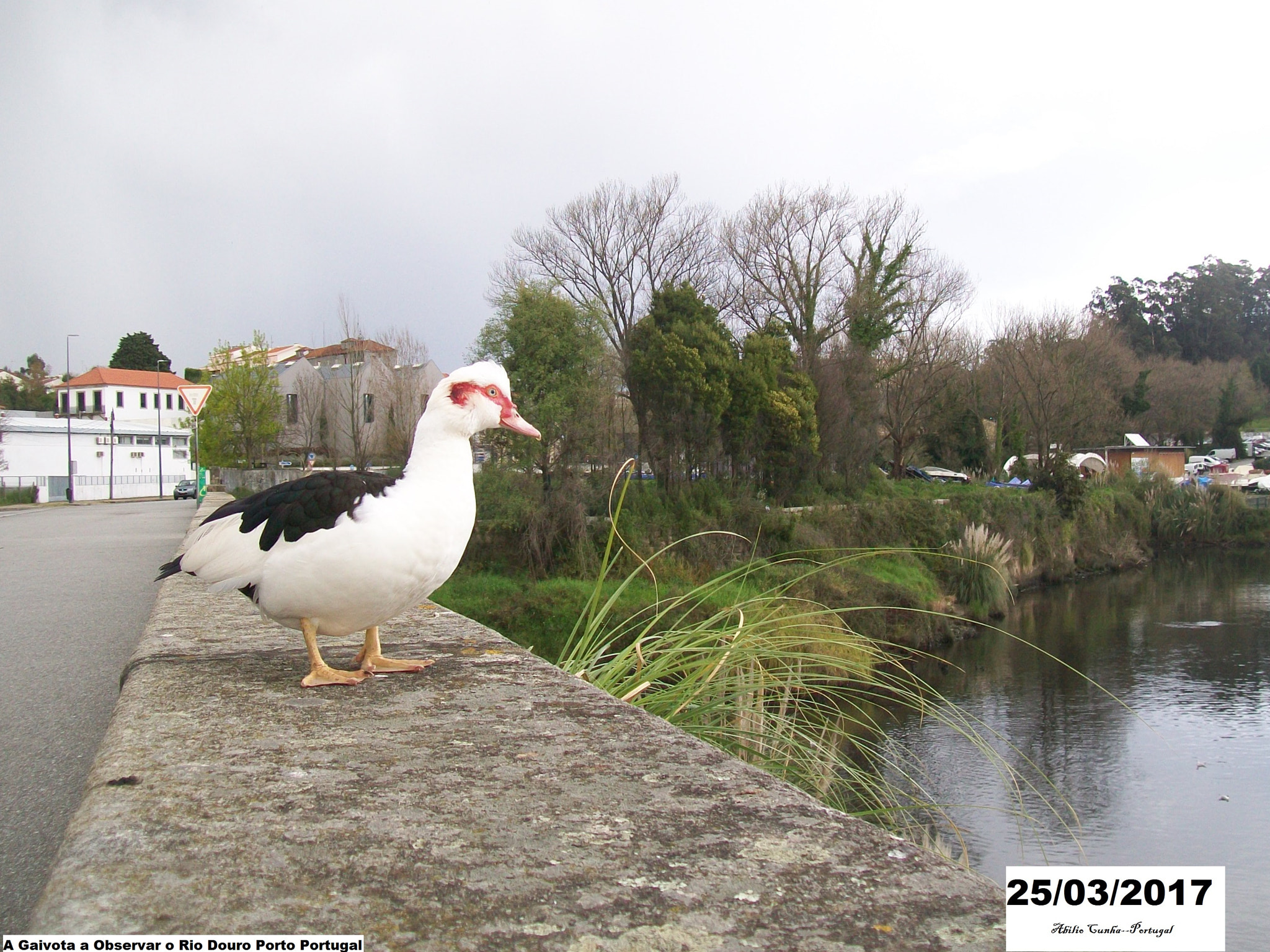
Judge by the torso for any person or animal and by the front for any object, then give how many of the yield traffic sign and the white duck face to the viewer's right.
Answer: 1

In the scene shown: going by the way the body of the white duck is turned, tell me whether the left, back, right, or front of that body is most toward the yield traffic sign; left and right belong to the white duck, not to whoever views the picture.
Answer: left

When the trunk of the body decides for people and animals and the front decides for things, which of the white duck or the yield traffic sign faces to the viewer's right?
the white duck

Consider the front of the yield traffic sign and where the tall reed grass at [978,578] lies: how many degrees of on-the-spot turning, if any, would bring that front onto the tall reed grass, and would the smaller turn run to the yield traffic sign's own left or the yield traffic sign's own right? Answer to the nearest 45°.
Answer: approximately 90° to the yield traffic sign's own left

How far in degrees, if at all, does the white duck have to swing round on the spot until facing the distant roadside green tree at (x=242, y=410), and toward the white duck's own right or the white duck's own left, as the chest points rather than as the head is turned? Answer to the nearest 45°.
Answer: approximately 90° to the white duck's own left

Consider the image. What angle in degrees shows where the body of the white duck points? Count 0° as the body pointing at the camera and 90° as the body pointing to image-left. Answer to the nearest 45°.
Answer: approximately 270°

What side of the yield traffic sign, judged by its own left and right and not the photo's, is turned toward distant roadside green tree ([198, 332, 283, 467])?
back

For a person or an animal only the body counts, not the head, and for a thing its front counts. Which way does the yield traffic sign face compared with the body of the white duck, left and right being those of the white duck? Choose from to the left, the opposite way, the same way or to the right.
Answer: to the right

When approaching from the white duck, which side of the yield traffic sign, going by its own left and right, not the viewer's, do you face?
front

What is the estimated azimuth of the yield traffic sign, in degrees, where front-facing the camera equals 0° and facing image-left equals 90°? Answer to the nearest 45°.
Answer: approximately 0°
